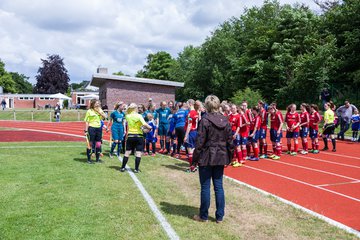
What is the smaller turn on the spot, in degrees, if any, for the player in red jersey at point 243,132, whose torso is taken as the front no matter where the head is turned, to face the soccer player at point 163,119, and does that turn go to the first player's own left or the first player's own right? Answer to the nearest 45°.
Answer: approximately 45° to the first player's own right

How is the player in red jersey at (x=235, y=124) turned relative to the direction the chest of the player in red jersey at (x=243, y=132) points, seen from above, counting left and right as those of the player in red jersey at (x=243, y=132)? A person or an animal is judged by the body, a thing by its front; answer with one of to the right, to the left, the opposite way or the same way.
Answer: the same way

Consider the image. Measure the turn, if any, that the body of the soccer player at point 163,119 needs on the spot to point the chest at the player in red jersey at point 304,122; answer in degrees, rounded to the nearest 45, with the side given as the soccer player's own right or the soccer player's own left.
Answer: approximately 90° to the soccer player's own left

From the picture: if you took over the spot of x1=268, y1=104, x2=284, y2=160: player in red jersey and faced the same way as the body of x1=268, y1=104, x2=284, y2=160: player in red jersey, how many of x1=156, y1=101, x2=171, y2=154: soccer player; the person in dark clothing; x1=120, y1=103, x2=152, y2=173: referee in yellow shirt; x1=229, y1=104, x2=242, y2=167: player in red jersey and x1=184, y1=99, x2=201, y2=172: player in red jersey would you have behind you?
0

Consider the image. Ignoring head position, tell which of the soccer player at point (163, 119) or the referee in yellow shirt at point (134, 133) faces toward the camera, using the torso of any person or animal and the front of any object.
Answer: the soccer player

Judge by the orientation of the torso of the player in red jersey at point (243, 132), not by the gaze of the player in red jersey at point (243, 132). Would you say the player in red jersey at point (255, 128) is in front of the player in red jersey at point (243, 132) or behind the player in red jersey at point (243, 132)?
behind

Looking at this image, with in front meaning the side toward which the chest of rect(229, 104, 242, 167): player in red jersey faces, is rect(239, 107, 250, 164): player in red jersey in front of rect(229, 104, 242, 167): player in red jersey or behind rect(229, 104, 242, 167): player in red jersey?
behind

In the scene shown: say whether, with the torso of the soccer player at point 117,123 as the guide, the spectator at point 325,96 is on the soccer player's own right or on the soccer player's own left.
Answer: on the soccer player's own left

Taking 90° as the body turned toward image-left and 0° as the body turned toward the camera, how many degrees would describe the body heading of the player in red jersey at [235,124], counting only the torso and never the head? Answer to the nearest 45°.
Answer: approximately 45°

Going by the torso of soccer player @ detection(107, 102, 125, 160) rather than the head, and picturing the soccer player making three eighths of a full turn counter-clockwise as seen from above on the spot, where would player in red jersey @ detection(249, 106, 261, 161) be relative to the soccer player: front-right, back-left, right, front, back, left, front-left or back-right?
right

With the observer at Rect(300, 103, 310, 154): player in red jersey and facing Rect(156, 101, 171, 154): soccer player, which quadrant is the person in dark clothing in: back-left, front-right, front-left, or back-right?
front-left

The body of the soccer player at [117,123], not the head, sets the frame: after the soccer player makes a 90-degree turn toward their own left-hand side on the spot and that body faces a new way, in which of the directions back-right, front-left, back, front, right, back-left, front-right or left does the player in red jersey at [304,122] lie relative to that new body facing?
front-right

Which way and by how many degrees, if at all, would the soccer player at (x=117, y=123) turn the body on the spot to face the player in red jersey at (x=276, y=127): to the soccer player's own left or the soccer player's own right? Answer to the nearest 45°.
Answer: approximately 45° to the soccer player's own left

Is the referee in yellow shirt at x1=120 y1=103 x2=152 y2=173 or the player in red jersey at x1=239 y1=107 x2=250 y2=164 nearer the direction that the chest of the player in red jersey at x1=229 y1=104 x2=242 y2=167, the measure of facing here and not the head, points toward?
the referee in yellow shirt

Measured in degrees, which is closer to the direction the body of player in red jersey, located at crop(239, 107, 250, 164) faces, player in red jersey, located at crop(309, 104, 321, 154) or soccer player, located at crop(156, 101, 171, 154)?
the soccer player
